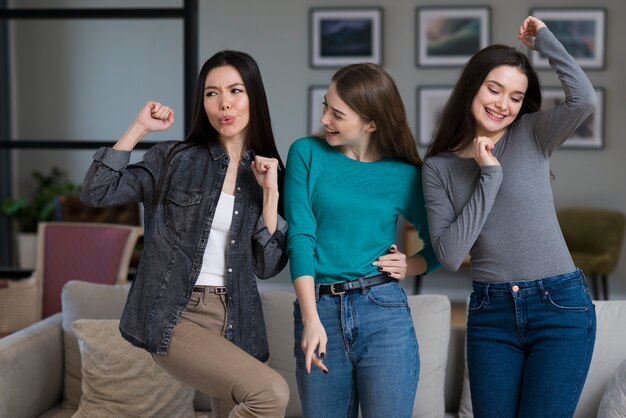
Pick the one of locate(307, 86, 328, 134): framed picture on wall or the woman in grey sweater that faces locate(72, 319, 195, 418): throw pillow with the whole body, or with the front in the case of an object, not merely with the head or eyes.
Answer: the framed picture on wall

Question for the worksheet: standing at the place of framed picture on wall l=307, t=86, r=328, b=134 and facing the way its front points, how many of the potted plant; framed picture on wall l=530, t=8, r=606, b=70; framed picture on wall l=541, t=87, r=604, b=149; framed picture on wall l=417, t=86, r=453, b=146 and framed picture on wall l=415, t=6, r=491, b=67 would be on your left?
4

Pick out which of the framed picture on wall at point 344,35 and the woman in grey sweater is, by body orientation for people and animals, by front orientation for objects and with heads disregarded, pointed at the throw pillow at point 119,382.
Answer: the framed picture on wall

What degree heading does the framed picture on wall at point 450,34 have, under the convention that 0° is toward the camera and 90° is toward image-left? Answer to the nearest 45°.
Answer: approximately 0°

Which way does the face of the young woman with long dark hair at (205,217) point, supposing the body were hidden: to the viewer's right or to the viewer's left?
to the viewer's right
